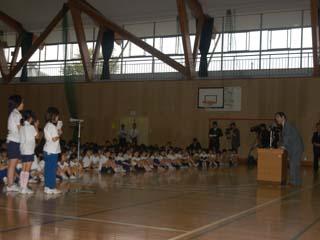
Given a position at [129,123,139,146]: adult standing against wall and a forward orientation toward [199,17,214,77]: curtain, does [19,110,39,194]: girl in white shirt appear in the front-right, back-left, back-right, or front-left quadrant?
back-right

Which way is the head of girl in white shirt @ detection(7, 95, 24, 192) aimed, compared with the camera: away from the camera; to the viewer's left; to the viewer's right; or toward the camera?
to the viewer's right

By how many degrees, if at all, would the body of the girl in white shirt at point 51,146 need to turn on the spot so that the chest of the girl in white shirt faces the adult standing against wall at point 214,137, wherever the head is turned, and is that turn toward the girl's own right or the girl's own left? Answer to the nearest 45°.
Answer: approximately 45° to the girl's own left

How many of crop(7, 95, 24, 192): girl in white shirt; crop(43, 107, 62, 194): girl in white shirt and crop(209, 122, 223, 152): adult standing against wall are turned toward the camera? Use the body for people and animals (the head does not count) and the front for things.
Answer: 1

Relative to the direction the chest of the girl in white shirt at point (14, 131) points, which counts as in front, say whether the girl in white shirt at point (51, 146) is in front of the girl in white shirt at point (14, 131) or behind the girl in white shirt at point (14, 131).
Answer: in front

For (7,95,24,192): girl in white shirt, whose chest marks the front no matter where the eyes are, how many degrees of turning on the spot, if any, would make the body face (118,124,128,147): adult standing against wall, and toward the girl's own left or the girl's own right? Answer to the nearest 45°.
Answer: approximately 90° to the girl's own left

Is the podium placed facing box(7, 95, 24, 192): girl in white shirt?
yes

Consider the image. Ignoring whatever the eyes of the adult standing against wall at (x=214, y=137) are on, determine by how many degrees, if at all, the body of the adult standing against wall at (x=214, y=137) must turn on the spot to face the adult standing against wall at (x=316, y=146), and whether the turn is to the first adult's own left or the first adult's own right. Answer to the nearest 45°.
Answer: approximately 45° to the first adult's own left

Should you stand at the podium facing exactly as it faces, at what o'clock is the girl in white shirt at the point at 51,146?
The girl in white shirt is roughly at 12 o'clock from the podium.

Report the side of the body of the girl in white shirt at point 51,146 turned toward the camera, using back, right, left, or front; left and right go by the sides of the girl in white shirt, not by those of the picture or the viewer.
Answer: right

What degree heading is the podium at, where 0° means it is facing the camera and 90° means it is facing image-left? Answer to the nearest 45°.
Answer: approximately 45°

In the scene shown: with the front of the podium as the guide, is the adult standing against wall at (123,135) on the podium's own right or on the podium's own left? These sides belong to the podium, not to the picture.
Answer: on the podium's own right

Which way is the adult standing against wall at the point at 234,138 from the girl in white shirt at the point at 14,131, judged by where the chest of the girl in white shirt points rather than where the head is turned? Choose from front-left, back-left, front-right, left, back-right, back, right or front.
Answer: front-left

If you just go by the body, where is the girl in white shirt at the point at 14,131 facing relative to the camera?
to the viewer's right
